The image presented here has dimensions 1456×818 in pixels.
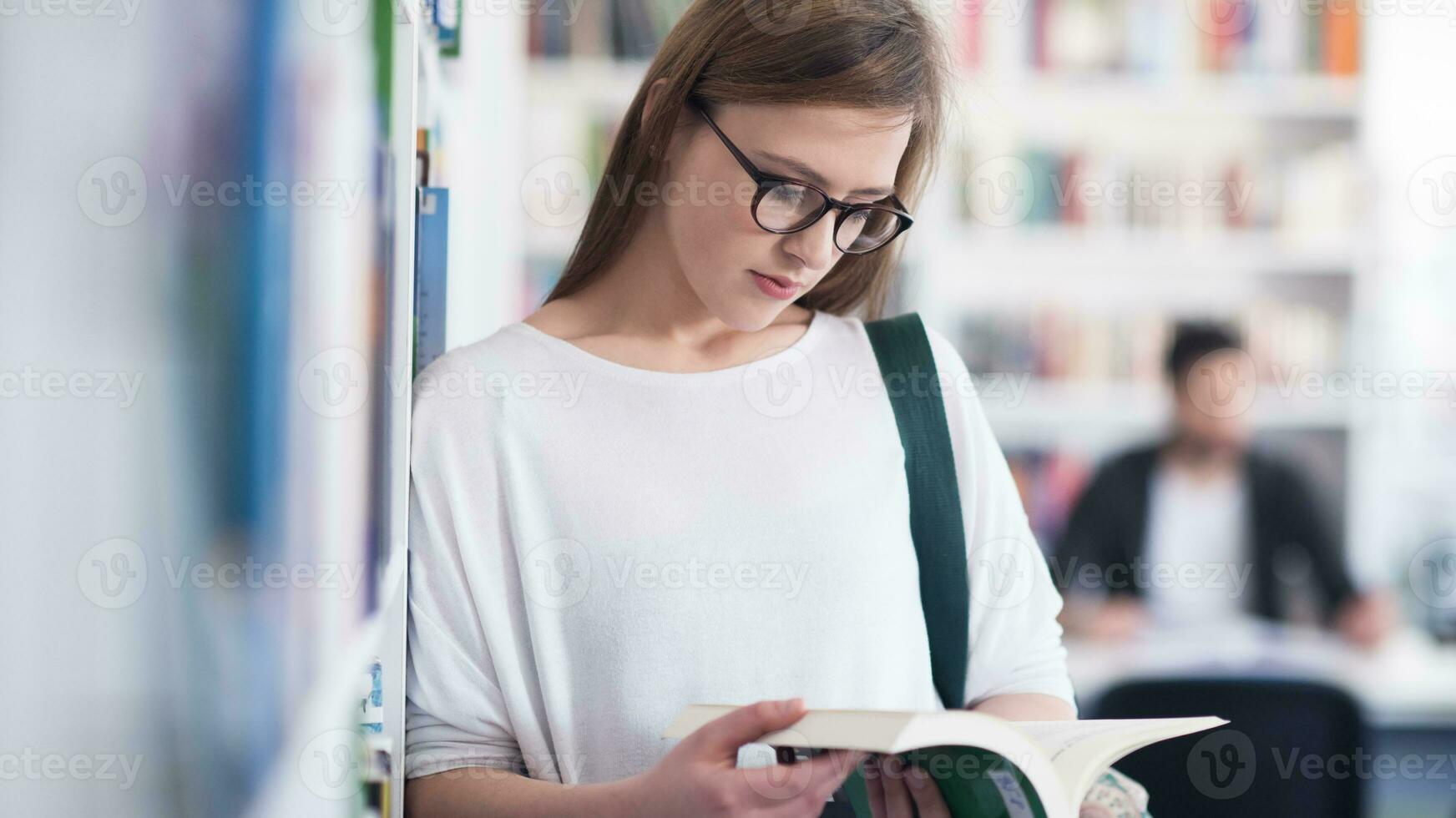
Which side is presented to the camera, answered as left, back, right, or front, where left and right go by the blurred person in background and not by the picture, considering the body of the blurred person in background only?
front

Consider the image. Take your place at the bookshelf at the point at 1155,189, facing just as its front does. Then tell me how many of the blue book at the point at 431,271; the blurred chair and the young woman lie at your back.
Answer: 0

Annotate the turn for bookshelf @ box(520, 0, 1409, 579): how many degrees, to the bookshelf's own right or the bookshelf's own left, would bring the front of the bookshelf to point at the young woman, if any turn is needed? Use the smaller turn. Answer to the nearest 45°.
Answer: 0° — it already faces them

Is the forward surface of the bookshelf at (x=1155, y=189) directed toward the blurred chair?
yes

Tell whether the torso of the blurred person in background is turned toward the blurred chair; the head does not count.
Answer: yes

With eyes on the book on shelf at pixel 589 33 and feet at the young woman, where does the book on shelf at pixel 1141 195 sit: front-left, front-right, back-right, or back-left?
front-right

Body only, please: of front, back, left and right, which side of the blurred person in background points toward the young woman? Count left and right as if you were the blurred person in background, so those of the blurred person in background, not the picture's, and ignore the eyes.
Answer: front

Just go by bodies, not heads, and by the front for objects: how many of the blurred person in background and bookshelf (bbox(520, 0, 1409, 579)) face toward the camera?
2

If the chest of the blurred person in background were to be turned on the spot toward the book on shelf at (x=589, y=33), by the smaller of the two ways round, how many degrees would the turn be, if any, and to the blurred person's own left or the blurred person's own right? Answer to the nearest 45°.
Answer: approximately 90° to the blurred person's own right

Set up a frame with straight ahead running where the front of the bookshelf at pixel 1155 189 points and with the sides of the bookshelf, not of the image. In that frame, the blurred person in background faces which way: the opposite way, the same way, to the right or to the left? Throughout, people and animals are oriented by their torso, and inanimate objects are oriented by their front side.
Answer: the same way

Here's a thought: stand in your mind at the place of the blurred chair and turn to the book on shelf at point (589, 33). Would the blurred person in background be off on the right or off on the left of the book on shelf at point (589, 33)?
right
